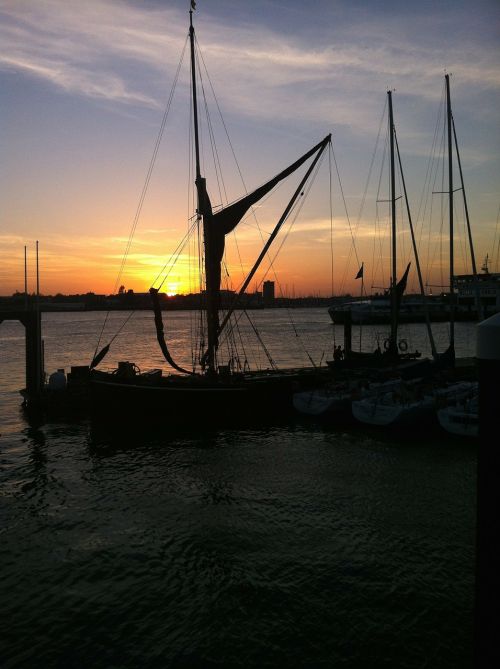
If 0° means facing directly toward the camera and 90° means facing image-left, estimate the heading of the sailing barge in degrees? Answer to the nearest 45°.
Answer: approximately 90°

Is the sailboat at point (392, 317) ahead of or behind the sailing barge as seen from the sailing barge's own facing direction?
behind
